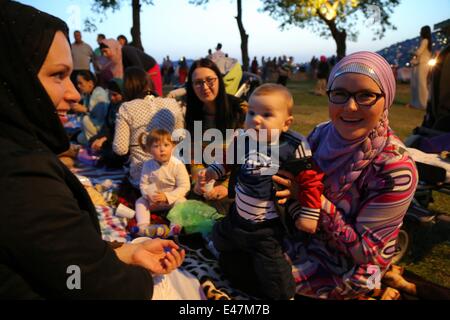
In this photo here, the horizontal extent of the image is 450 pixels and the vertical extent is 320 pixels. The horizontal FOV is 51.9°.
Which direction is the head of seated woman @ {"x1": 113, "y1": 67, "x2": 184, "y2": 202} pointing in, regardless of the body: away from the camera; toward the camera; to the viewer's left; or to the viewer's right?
away from the camera

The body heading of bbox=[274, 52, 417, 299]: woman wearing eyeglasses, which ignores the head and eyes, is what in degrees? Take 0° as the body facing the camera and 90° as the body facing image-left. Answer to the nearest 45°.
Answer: approximately 45°

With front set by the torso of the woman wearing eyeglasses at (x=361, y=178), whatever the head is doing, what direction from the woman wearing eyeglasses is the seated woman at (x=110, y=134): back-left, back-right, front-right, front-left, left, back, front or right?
right

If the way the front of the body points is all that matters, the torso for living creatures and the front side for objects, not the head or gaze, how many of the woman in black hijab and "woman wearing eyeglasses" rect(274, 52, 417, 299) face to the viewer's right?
1

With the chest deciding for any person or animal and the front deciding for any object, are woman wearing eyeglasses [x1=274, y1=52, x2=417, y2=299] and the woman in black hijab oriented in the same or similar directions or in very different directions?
very different directions

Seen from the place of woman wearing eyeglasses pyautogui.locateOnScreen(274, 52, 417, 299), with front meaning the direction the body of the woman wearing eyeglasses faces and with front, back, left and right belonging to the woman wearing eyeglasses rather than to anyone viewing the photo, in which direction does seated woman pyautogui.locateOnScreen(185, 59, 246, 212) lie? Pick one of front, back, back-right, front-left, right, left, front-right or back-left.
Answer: right

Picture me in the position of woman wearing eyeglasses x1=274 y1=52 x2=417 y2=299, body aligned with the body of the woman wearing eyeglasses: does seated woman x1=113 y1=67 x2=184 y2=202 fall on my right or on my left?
on my right

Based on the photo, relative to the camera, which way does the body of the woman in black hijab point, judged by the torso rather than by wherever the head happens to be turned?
to the viewer's right

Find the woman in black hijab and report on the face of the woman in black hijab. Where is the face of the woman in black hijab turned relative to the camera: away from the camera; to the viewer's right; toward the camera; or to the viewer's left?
to the viewer's right

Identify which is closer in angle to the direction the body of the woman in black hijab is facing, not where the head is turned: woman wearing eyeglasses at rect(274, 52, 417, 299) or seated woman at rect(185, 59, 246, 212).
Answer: the woman wearing eyeglasses
